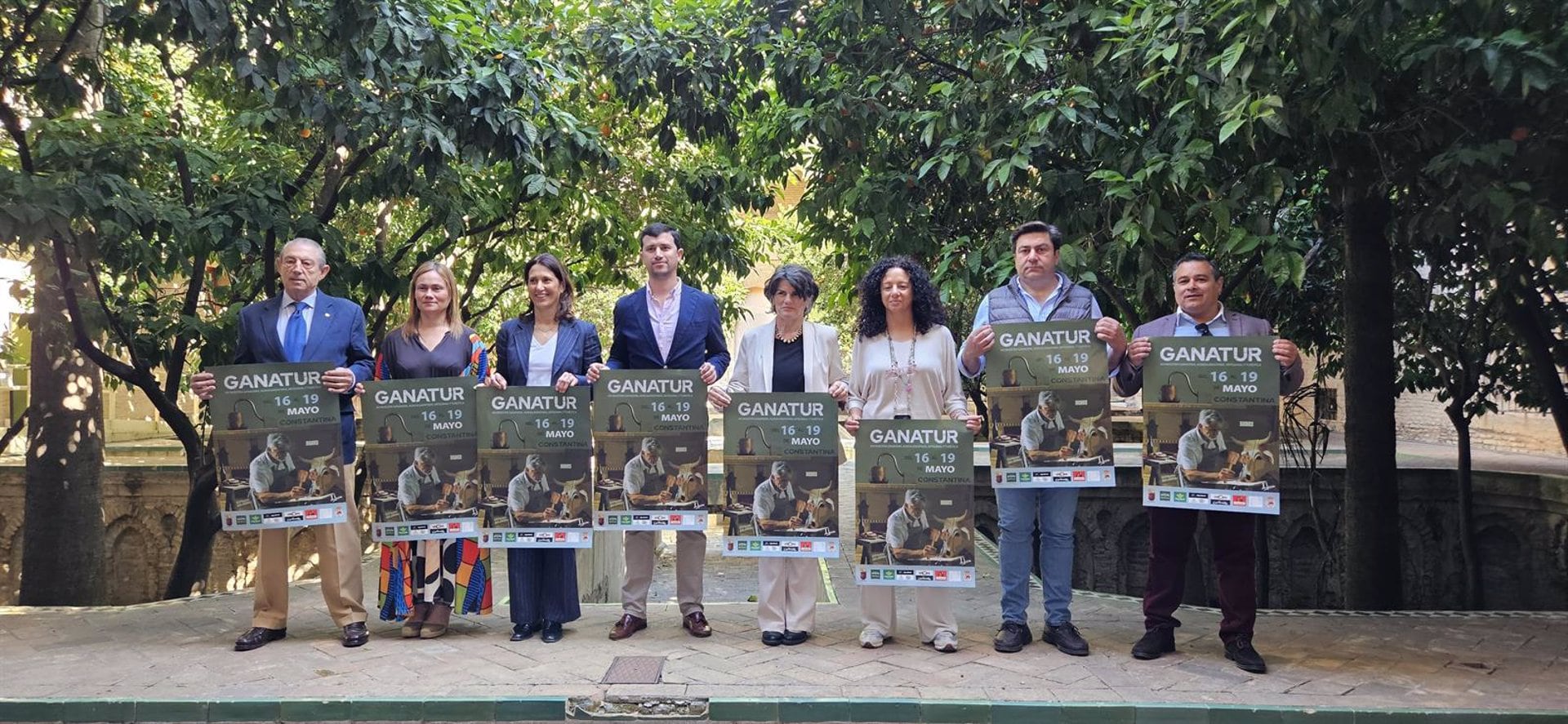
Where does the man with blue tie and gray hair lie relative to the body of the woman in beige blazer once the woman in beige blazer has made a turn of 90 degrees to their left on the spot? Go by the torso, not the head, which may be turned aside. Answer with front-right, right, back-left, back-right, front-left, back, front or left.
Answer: back

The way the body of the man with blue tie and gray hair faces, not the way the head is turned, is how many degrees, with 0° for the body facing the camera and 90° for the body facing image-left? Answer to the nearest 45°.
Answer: approximately 0°

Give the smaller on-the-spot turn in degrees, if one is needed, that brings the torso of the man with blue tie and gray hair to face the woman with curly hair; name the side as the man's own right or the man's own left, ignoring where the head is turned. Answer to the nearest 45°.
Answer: approximately 45° to the man's own left

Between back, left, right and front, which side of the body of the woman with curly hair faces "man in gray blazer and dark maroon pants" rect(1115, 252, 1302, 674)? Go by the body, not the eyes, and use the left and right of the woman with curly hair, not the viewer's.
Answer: left

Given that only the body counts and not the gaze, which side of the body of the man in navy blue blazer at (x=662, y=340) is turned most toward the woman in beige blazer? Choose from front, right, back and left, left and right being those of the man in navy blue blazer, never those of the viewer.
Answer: left
